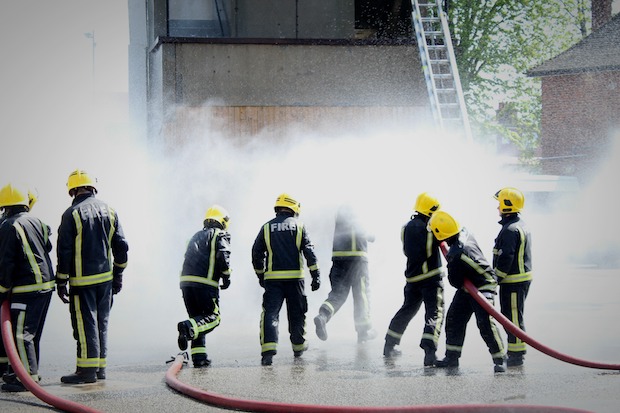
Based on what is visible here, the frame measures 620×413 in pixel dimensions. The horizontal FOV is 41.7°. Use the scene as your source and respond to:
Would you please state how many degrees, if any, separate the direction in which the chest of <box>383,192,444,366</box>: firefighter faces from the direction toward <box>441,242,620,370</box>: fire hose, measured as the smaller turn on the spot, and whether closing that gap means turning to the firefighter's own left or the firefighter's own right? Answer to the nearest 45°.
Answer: approximately 90° to the firefighter's own right

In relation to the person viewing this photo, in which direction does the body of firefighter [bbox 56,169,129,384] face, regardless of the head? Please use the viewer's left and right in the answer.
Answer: facing away from the viewer and to the left of the viewer

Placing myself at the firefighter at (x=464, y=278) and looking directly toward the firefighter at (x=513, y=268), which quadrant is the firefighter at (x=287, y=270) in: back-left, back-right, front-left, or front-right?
back-left

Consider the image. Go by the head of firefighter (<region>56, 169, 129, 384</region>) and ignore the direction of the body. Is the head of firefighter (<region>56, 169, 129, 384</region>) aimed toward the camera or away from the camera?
away from the camera

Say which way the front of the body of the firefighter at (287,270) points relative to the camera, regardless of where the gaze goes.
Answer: away from the camera

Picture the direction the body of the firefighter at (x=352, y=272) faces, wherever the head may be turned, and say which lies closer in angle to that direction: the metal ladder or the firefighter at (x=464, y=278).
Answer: the metal ladder

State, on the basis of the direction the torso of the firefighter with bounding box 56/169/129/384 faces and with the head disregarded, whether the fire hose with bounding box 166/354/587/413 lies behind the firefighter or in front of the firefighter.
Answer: behind

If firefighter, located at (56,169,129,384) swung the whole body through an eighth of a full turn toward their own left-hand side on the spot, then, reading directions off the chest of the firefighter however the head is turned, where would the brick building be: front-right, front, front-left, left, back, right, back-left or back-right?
back-right

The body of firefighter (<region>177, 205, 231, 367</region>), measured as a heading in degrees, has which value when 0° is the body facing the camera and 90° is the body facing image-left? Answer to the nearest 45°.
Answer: approximately 225°

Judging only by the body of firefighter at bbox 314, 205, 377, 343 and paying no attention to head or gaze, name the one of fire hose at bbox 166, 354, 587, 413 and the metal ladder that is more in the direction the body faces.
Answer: the metal ladder
